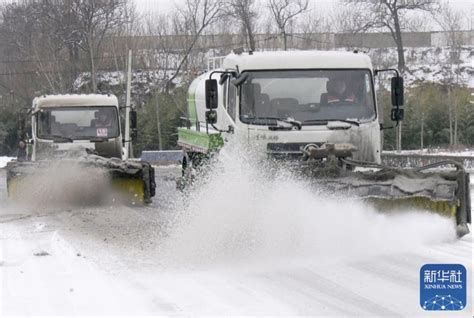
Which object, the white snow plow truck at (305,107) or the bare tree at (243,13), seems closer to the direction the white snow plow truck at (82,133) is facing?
the white snow plow truck

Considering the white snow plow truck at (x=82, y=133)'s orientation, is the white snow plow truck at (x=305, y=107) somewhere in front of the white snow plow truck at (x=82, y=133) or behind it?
in front

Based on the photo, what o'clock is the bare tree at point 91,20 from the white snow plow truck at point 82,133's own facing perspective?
The bare tree is roughly at 6 o'clock from the white snow plow truck.

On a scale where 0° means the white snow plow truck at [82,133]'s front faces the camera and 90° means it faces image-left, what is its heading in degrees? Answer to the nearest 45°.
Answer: approximately 0°

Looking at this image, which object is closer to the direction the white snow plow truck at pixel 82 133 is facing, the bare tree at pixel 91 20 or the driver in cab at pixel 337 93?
the driver in cab

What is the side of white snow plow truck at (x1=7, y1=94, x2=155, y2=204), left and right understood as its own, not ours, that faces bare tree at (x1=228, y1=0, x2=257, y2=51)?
back

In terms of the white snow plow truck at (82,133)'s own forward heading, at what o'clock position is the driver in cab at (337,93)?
The driver in cab is roughly at 11 o'clock from the white snow plow truck.
